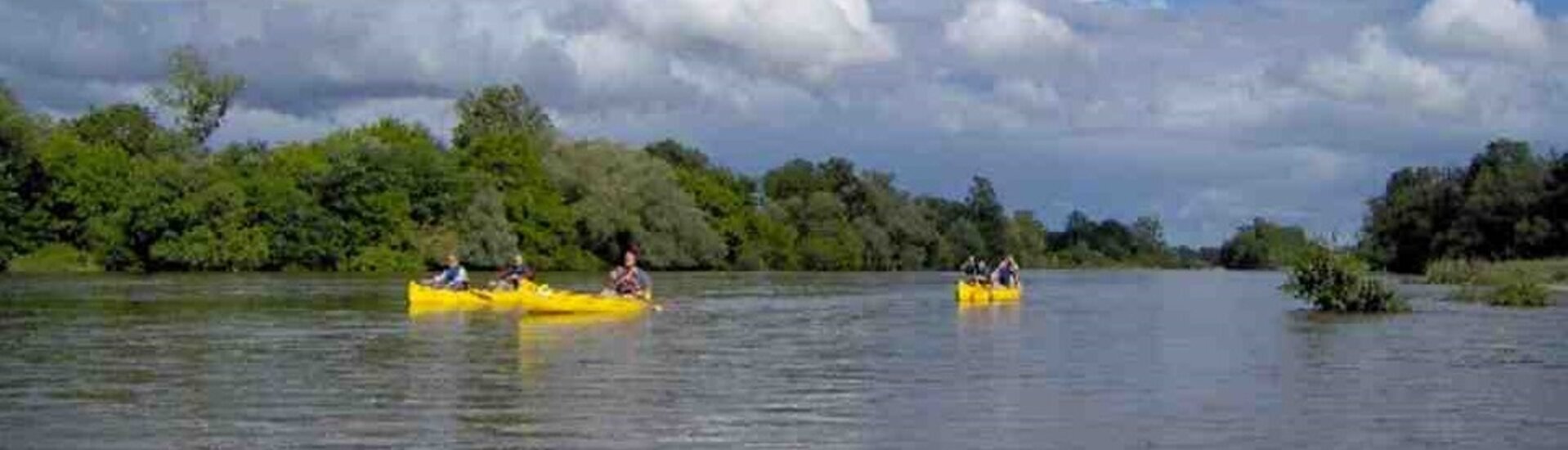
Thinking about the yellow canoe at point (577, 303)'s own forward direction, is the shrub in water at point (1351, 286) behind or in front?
behind

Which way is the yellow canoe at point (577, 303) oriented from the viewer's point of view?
to the viewer's left
